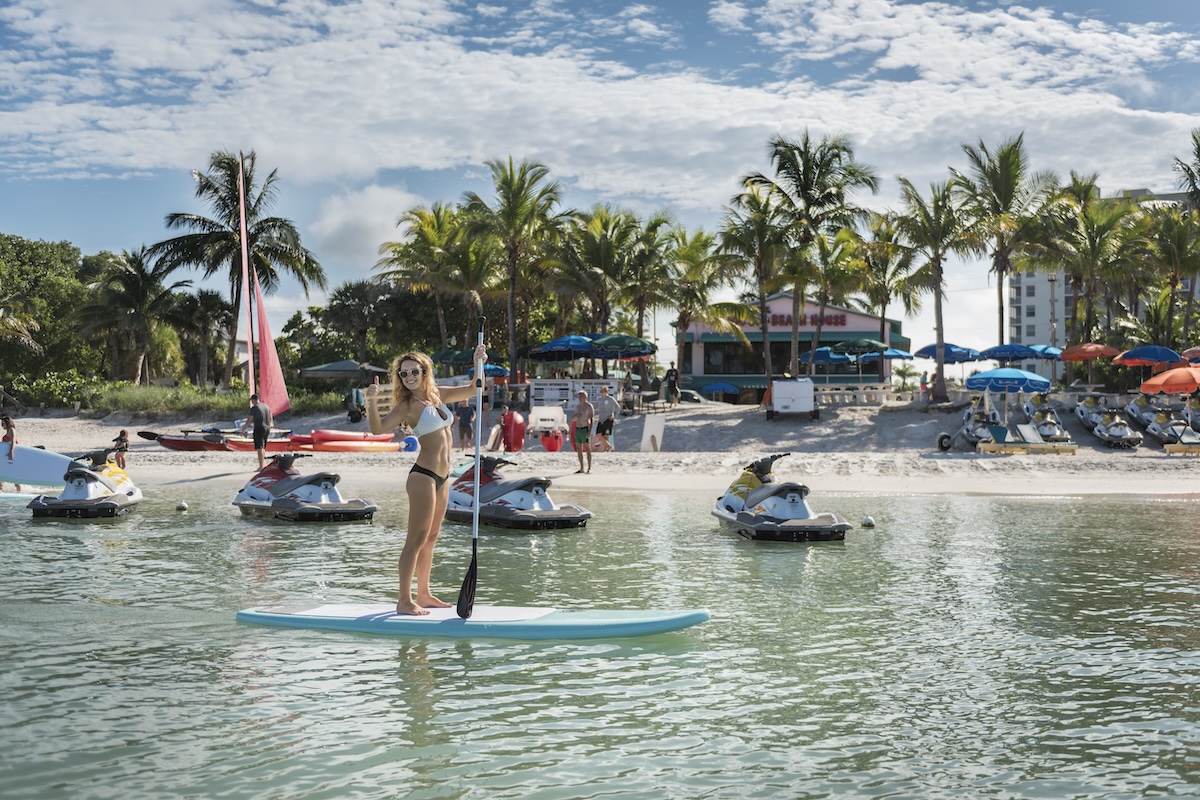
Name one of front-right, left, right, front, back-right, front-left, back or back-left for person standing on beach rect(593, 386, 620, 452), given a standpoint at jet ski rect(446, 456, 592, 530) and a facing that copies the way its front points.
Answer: front-right

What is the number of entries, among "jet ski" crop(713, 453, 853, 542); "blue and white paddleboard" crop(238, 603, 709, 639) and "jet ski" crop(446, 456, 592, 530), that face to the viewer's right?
1

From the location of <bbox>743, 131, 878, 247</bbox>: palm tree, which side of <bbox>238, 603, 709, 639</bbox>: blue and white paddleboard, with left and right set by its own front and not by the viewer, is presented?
left

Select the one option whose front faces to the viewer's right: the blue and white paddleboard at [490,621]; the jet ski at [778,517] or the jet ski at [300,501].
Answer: the blue and white paddleboard

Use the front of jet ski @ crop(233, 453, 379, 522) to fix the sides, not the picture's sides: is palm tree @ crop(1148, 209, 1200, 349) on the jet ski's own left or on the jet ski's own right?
on the jet ski's own right

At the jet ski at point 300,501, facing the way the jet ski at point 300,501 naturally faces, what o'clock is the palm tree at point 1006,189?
The palm tree is roughly at 3 o'clock from the jet ski.

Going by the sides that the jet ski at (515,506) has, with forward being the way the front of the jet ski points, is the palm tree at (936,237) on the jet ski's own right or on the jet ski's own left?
on the jet ski's own right

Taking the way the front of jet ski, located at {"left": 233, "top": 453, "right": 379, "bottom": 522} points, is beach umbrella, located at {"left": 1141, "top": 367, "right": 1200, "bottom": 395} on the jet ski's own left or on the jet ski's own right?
on the jet ski's own right

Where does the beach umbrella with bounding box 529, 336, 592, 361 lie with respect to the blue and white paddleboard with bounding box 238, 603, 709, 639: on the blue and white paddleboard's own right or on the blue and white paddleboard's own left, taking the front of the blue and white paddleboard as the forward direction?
on the blue and white paddleboard's own left

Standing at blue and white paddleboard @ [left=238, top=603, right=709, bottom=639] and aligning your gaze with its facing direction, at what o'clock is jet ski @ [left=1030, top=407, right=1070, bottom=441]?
The jet ski is roughly at 10 o'clock from the blue and white paddleboard.

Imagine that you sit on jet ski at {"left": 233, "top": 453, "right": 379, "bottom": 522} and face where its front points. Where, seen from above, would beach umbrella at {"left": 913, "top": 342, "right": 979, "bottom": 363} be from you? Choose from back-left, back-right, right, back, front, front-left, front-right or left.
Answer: right

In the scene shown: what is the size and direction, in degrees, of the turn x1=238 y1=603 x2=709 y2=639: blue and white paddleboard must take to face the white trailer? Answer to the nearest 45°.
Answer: approximately 90° to its left

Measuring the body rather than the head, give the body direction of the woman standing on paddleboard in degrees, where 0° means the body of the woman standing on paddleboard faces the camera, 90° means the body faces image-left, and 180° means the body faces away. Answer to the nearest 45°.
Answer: approximately 315°

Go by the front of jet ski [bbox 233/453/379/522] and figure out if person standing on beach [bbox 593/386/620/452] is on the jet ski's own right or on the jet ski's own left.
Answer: on the jet ski's own right

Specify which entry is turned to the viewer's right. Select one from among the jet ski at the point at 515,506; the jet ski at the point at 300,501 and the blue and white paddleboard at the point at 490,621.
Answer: the blue and white paddleboard

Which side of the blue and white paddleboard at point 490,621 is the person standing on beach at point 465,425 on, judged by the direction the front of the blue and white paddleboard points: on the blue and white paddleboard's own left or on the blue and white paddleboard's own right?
on the blue and white paddleboard's own left

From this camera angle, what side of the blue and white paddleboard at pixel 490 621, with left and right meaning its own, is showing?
right
